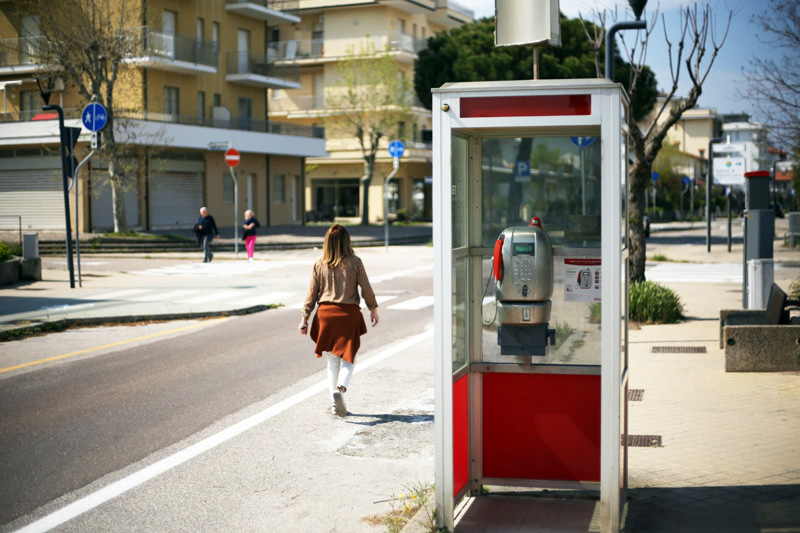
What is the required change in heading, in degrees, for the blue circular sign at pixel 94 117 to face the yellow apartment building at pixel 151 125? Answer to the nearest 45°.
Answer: approximately 180°

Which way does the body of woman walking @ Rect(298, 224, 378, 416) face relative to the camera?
away from the camera

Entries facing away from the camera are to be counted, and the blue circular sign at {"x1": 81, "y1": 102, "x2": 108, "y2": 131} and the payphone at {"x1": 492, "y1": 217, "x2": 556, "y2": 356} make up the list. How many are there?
0

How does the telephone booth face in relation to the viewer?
toward the camera

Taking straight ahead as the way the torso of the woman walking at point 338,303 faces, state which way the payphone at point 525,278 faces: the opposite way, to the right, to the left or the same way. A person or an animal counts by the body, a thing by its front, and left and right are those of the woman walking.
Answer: the opposite way

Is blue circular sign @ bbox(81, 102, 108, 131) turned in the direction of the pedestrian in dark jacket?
no

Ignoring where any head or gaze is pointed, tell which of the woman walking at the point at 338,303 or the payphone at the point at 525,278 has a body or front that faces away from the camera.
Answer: the woman walking

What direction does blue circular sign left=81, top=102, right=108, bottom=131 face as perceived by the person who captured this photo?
facing the viewer

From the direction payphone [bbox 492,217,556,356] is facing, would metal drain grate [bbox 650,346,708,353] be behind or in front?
behind

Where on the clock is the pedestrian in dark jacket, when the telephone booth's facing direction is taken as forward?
The pedestrian in dark jacket is roughly at 5 o'clock from the telephone booth.

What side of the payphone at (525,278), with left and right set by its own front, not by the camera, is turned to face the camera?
front

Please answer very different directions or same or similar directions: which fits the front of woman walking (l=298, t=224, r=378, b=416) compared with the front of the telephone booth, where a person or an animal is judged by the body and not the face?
very different directions

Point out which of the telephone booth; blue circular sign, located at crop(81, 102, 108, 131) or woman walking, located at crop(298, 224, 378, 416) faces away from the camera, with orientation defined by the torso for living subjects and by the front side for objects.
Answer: the woman walking

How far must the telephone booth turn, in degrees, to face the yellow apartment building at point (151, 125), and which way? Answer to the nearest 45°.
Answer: approximately 135° to its right

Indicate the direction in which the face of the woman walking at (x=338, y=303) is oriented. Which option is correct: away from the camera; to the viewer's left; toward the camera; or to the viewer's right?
away from the camera
